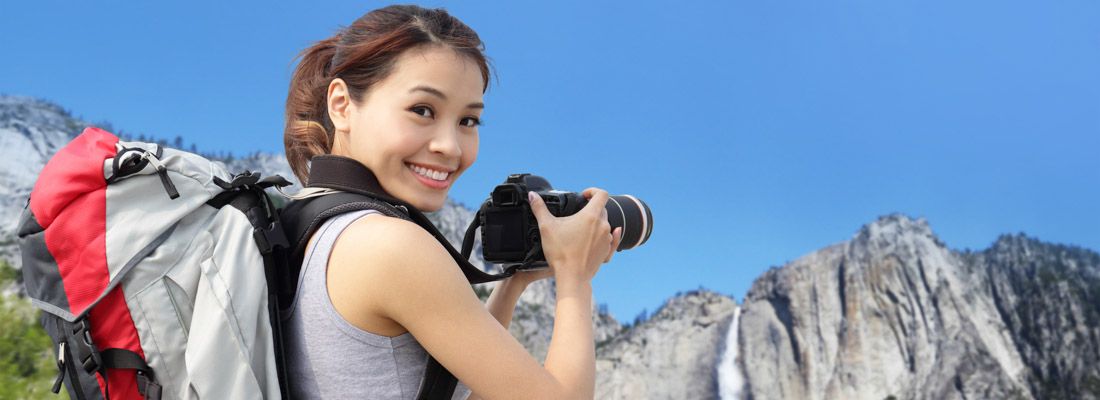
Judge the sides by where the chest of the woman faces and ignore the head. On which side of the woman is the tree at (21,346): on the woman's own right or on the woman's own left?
on the woman's own left

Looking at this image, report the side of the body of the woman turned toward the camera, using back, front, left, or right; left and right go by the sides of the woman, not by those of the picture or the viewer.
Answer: right
